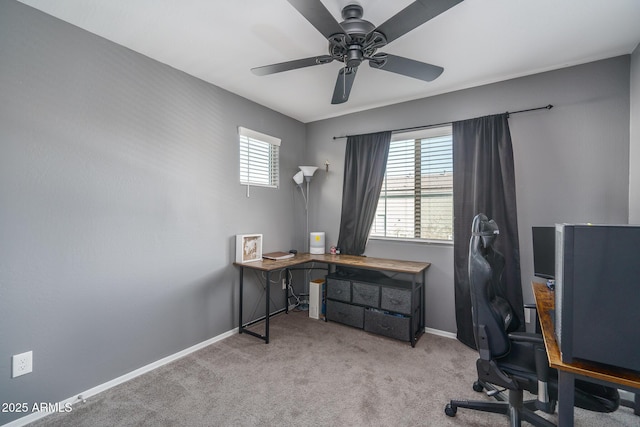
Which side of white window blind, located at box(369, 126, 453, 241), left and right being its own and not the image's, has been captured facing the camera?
front

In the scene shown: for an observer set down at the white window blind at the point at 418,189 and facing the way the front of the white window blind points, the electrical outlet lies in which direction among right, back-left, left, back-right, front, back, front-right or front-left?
front-right

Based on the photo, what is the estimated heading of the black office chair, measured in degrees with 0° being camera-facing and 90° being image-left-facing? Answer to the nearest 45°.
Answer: approximately 270°

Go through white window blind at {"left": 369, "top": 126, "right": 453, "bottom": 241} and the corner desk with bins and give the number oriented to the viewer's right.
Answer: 0

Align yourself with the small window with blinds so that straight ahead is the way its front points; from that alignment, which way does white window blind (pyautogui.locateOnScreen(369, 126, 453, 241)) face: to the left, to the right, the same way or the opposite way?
to the right

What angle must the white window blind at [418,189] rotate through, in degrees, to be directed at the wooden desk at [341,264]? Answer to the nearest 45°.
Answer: approximately 45° to its right

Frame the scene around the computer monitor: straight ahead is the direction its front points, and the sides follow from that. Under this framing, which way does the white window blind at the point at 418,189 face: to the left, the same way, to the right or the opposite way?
to the left

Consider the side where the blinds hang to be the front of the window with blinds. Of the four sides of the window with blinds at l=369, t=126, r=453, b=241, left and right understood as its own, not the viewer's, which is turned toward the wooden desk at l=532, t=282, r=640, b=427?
front

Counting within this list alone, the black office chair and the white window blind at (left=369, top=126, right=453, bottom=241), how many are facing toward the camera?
1

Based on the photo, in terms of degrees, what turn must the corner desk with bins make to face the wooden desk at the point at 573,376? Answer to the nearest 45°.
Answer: approximately 45° to its left
